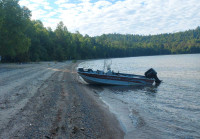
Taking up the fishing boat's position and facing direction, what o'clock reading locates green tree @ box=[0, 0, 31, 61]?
The green tree is roughly at 1 o'clock from the fishing boat.

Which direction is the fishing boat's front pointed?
to the viewer's left
